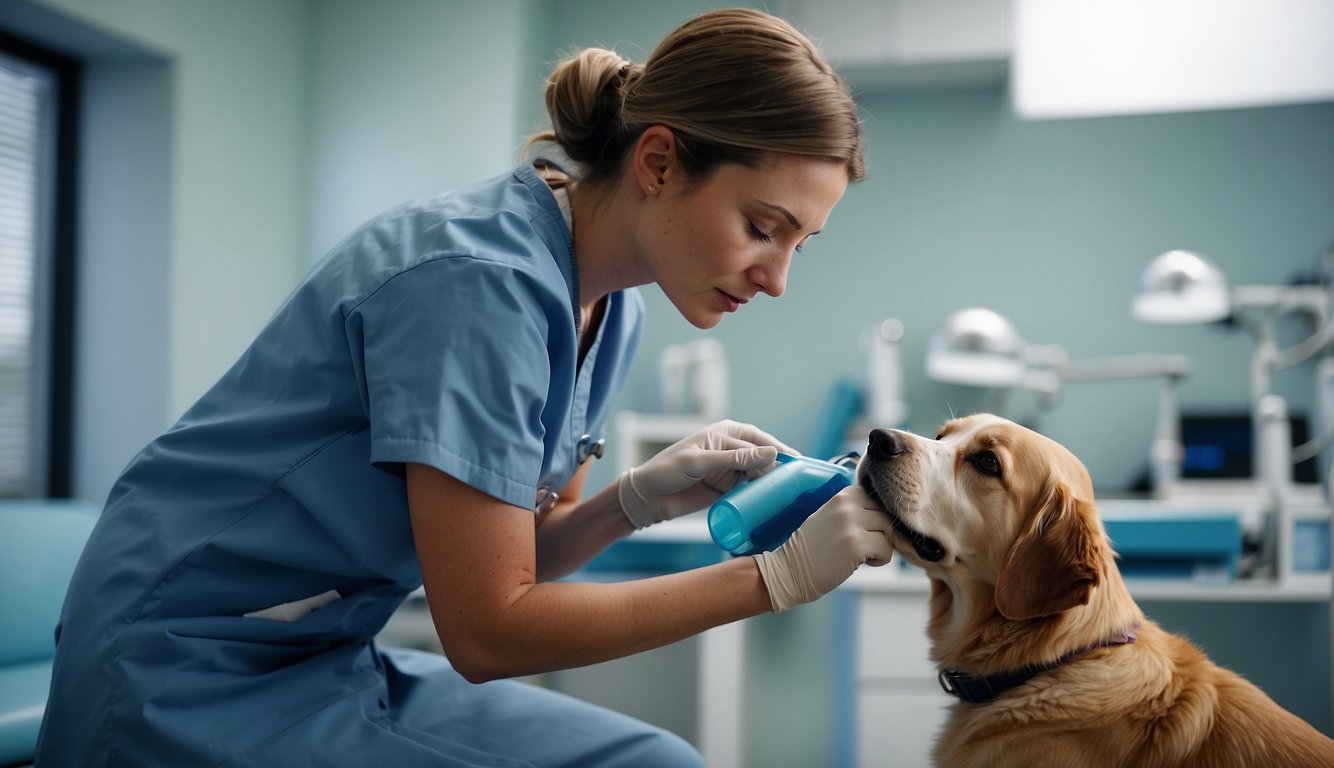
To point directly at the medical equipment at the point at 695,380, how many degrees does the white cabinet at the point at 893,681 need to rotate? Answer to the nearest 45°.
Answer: approximately 135° to its right

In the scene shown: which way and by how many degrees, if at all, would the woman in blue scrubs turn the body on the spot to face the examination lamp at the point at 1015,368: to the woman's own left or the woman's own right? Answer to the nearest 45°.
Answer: approximately 45° to the woman's own left

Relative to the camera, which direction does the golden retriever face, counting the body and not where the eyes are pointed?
to the viewer's left

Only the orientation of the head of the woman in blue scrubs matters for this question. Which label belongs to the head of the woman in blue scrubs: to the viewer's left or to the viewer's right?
to the viewer's right

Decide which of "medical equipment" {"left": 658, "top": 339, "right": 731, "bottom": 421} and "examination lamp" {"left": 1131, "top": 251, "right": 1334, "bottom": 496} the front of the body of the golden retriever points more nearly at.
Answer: the medical equipment

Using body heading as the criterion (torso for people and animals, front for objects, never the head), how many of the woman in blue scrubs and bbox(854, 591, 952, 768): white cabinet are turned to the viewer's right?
1

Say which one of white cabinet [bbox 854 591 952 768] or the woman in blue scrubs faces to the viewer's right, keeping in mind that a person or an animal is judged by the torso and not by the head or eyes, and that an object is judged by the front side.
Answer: the woman in blue scrubs

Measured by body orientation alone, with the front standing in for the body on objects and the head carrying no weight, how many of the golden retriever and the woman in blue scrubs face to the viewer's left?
1

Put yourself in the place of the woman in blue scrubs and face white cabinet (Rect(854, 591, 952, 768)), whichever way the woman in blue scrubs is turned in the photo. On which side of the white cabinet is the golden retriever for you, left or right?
right

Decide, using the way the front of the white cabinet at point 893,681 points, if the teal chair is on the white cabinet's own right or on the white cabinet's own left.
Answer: on the white cabinet's own right

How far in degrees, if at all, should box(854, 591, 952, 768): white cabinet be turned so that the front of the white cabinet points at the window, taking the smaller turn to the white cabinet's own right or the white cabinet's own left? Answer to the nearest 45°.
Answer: approximately 90° to the white cabinet's own right

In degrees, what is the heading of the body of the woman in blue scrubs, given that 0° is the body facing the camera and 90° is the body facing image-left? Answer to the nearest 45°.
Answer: approximately 270°
